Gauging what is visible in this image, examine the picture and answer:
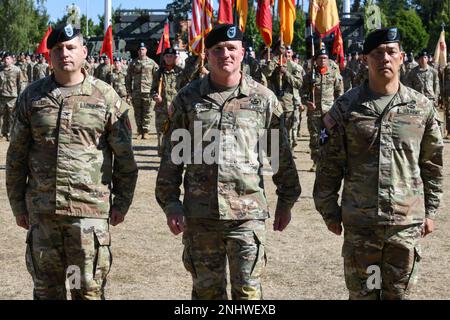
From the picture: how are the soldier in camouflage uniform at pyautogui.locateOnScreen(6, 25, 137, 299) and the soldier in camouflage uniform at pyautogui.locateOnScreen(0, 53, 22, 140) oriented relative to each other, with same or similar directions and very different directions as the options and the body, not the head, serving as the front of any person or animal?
same or similar directions

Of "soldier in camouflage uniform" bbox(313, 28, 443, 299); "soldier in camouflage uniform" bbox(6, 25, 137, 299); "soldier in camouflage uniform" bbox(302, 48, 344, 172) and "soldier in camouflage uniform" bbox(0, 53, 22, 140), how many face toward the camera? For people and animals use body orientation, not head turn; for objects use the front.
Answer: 4

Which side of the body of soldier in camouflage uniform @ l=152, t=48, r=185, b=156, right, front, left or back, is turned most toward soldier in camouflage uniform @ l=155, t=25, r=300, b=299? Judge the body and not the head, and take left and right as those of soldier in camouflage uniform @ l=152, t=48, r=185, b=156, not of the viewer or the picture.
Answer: front

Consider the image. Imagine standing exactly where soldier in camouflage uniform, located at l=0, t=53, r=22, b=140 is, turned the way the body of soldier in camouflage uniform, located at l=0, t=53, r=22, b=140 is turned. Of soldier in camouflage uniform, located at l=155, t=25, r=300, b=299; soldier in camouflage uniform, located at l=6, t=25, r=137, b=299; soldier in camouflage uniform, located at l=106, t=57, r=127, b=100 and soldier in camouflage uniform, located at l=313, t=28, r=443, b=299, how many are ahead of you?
3

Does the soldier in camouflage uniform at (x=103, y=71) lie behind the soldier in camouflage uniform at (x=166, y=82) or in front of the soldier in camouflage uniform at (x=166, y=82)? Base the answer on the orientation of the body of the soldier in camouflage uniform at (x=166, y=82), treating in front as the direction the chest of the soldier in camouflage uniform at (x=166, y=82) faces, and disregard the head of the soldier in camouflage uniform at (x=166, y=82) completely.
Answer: behind

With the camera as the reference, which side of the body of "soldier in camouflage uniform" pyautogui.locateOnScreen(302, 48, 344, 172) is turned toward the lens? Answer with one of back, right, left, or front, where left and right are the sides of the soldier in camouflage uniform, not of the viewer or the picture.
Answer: front

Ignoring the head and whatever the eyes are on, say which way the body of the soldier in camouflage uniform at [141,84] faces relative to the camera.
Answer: toward the camera

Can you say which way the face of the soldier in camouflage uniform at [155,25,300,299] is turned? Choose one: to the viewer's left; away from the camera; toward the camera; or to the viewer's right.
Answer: toward the camera

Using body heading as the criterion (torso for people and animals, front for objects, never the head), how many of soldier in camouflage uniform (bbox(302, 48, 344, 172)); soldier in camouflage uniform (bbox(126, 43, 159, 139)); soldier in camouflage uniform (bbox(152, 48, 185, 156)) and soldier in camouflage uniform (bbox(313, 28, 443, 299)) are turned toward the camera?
4

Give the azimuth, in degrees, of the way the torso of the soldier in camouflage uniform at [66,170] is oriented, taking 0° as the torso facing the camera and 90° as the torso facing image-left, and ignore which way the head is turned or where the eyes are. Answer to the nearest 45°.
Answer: approximately 0°

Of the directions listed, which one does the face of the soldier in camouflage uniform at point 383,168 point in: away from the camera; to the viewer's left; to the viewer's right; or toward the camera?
toward the camera

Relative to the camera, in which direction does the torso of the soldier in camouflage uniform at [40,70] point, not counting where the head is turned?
toward the camera
